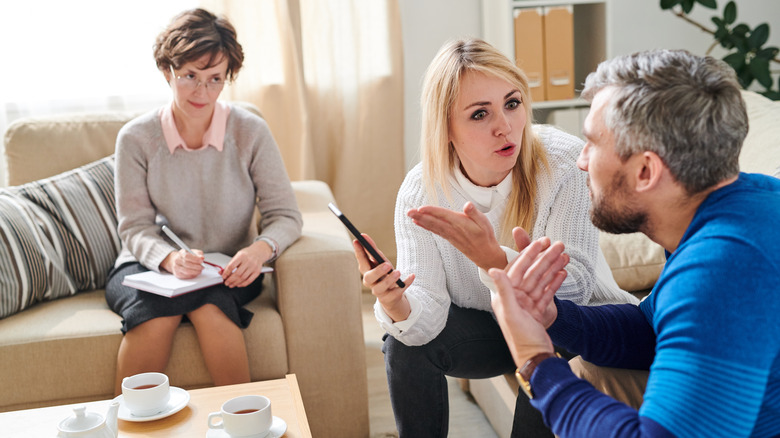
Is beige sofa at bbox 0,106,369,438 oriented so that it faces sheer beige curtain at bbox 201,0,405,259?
no

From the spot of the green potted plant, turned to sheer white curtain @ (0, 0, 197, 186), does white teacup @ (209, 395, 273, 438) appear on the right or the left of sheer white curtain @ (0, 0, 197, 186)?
left

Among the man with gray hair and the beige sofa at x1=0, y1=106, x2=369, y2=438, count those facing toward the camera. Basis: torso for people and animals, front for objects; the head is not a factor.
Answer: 1

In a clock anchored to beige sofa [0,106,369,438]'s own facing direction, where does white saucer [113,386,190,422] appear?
The white saucer is roughly at 1 o'clock from the beige sofa.

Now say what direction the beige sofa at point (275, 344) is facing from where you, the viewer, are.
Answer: facing the viewer

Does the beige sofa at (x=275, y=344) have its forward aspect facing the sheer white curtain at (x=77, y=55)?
no

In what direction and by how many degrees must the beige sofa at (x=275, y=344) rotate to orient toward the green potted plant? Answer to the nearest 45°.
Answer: approximately 90° to its left

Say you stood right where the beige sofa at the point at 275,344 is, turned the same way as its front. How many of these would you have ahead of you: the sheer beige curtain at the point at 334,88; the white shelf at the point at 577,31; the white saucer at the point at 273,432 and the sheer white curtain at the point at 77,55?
1

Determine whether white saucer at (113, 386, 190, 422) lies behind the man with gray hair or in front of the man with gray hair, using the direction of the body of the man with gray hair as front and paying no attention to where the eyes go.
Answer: in front

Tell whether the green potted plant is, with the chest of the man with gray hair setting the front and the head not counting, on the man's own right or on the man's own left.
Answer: on the man's own right

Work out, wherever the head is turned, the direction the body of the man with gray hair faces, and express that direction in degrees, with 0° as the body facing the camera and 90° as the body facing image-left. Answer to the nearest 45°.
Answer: approximately 90°

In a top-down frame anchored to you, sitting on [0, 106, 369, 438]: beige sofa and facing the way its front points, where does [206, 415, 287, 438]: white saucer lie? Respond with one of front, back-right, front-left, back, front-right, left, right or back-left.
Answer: front

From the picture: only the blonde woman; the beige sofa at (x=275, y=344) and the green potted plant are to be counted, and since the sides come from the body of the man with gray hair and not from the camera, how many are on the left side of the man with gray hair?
0

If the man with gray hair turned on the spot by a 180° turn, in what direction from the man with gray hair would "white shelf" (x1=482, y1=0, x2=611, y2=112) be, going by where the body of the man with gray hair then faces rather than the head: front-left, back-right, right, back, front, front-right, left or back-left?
left

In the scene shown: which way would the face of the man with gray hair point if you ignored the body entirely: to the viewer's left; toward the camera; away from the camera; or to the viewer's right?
to the viewer's left

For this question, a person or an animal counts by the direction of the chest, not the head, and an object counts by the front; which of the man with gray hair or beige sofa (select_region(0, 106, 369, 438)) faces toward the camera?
the beige sofa

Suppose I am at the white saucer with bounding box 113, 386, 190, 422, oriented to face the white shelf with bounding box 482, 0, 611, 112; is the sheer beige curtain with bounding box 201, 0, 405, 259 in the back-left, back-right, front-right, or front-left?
front-left

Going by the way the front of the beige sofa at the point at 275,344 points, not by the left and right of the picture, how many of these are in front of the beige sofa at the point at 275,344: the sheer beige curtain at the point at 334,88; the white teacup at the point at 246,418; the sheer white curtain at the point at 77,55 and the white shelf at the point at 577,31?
1

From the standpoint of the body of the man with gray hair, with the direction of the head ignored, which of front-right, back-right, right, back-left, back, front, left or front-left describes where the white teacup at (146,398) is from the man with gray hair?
front

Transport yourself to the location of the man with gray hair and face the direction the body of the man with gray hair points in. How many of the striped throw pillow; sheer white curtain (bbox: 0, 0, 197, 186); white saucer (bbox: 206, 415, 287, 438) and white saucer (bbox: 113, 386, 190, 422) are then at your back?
0
